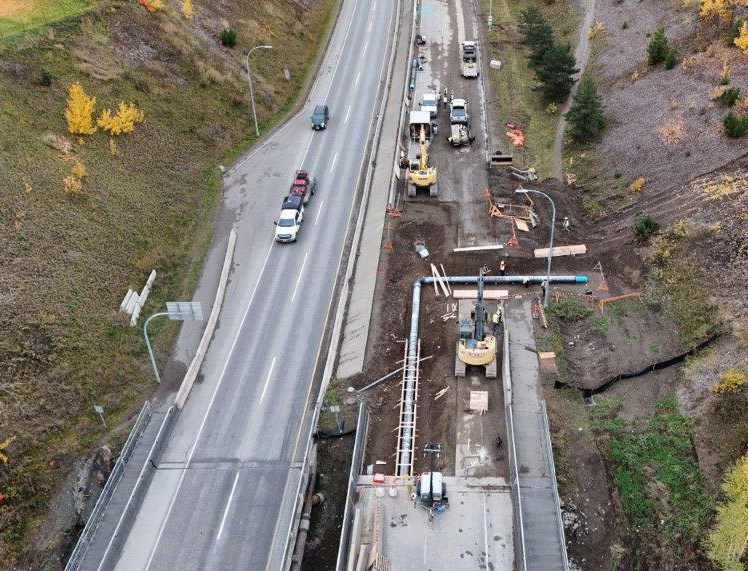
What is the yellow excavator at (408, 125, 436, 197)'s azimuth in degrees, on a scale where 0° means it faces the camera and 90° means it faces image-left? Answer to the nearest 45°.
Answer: approximately 180°

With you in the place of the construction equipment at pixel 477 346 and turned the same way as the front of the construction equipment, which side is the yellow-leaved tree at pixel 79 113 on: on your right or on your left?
on your left

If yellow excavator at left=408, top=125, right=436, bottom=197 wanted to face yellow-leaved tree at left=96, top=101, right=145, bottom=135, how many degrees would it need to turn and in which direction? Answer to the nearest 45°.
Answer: approximately 90° to its left

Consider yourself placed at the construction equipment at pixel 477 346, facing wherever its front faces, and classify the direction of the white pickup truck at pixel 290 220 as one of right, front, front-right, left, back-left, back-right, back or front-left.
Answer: left

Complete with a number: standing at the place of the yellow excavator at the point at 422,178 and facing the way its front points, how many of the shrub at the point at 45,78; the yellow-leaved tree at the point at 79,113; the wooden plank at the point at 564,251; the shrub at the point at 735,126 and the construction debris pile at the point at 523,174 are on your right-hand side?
3

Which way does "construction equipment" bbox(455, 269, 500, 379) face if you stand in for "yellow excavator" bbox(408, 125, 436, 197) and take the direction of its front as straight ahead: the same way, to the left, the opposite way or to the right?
the same way

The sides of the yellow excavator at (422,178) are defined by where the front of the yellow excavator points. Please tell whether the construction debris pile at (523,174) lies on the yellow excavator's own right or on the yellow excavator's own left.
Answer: on the yellow excavator's own right

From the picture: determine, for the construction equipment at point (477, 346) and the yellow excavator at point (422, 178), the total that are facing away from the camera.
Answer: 2

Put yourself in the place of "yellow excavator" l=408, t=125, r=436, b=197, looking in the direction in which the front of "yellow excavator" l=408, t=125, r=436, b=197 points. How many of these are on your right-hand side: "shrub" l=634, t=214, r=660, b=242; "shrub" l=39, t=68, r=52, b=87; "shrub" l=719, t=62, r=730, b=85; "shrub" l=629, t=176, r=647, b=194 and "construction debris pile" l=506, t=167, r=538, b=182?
4

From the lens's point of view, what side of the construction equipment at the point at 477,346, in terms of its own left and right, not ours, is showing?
back
